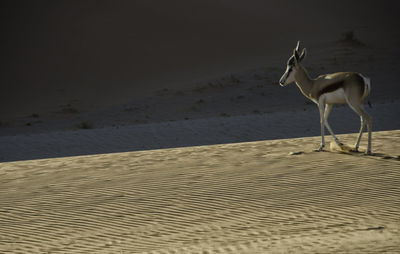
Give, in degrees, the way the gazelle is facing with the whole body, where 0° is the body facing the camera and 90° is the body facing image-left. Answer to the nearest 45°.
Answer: approximately 90°
